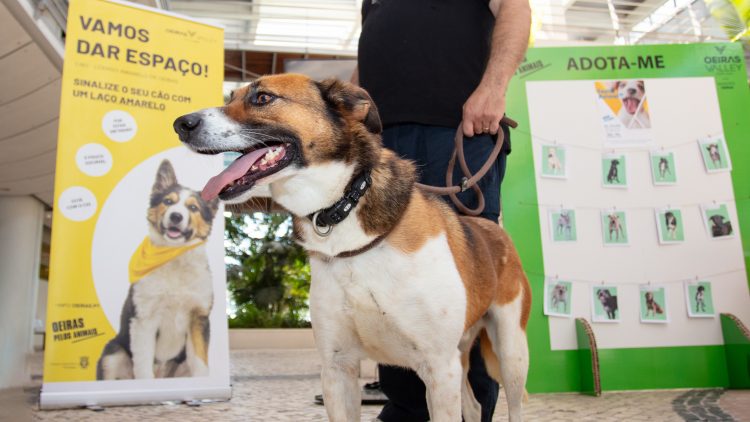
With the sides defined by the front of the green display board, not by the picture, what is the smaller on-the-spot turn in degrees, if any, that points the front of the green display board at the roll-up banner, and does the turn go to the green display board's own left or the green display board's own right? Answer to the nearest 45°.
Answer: approximately 45° to the green display board's own right

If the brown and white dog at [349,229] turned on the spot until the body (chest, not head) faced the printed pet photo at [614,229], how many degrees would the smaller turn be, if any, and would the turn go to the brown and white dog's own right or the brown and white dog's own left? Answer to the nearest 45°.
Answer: approximately 180°

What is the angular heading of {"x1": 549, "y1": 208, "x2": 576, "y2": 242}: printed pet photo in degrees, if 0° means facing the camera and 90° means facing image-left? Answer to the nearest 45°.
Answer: approximately 0°

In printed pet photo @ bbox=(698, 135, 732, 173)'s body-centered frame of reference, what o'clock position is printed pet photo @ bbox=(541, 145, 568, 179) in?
printed pet photo @ bbox=(541, 145, 568, 179) is roughly at 2 o'clock from printed pet photo @ bbox=(698, 135, 732, 173).

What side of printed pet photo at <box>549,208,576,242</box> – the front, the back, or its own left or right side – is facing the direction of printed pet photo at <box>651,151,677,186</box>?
left

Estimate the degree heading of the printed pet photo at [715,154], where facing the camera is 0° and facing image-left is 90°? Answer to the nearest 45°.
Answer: approximately 0°
